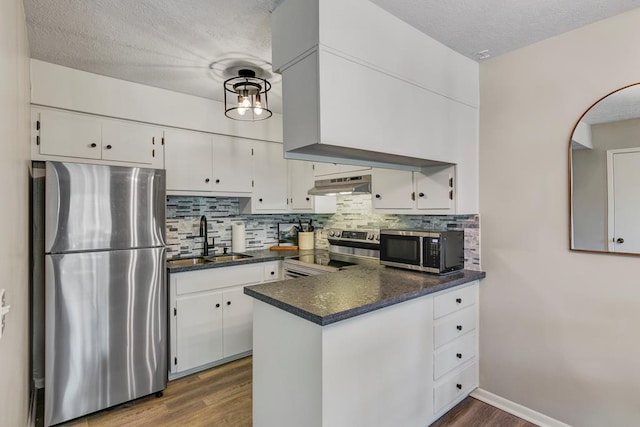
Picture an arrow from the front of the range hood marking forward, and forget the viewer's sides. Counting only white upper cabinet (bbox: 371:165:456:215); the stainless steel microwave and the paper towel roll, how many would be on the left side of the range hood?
2

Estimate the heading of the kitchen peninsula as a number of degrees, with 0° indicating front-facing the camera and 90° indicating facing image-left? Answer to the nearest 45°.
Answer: approximately 315°

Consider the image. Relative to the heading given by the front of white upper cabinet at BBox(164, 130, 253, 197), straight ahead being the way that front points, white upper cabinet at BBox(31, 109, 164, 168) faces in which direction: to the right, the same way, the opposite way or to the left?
the same way

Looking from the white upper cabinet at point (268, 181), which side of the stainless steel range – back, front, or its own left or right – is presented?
right

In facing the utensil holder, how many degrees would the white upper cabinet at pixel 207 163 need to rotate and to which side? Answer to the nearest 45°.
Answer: approximately 45° to its left

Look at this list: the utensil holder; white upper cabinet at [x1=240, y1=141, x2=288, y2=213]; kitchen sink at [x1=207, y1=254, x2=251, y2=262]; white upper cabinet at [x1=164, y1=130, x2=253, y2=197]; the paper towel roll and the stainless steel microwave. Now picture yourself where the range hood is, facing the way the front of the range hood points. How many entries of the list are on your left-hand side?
1

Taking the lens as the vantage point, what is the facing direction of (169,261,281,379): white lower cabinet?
facing the viewer and to the right of the viewer

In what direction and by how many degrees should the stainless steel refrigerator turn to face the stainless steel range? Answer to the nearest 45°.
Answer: approximately 45° to its left

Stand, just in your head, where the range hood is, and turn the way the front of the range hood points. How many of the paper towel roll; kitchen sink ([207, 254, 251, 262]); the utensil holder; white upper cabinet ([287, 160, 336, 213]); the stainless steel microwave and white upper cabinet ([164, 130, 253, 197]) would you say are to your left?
1

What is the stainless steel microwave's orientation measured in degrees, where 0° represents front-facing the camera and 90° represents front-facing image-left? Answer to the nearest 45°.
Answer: approximately 45°

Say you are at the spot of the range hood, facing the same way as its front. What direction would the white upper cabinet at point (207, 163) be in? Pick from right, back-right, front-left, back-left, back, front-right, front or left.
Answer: front-right

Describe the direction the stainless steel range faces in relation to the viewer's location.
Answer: facing the viewer and to the left of the viewer
